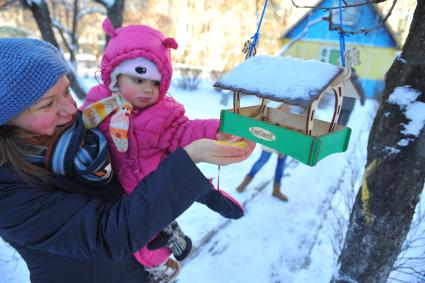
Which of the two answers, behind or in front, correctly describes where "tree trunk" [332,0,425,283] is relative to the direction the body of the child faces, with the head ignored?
in front

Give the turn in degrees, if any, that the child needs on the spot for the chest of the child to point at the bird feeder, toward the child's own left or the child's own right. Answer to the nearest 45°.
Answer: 0° — they already face it

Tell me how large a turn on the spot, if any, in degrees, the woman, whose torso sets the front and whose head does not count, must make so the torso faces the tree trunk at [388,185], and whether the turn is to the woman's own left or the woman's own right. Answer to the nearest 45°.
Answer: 0° — they already face it

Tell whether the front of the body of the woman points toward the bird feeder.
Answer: yes

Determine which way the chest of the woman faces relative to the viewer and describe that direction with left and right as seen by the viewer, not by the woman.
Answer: facing to the right of the viewer
